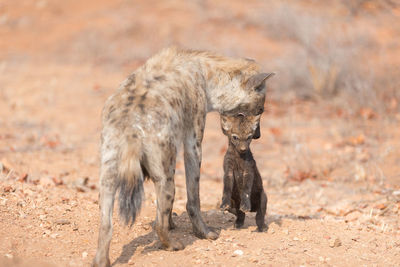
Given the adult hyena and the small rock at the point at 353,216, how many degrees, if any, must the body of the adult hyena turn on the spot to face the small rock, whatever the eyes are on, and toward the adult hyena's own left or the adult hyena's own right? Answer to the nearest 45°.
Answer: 0° — it already faces it

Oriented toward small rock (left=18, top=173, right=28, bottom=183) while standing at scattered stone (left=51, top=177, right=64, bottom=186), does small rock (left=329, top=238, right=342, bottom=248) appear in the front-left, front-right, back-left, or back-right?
back-left

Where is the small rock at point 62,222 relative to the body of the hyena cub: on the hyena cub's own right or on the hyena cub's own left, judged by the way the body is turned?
on the hyena cub's own right

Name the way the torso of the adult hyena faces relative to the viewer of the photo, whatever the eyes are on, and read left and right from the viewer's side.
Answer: facing away from the viewer and to the right of the viewer

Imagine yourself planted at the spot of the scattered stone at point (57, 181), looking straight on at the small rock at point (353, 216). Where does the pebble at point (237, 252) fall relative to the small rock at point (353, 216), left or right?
right

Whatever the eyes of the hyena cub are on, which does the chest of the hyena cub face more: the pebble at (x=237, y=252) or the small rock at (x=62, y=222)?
the pebble

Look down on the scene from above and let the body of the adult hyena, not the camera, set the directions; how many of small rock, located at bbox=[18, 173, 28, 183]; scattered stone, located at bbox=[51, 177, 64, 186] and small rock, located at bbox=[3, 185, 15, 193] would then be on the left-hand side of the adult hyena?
3

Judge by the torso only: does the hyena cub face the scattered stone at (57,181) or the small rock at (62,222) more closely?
the small rock

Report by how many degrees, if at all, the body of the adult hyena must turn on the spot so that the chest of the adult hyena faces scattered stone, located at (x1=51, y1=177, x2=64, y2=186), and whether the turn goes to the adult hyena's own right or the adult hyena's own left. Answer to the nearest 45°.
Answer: approximately 90° to the adult hyena's own left

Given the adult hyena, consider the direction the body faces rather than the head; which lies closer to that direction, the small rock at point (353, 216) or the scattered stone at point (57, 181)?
the small rock

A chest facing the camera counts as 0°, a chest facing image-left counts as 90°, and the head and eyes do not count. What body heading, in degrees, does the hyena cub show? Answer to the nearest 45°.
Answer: approximately 0°
